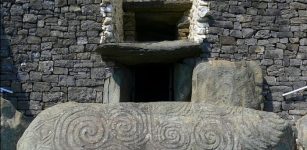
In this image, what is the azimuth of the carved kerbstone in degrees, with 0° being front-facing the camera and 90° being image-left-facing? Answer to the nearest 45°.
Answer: approximately 0°

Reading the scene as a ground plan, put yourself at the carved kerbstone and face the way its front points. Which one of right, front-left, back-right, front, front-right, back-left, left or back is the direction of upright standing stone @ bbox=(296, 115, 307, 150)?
back-left

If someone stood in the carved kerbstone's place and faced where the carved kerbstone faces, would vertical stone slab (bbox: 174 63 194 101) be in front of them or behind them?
behind

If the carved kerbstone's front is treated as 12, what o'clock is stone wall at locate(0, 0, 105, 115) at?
The stone wall is roughly at 5 o'clock from the carved kerbstone.

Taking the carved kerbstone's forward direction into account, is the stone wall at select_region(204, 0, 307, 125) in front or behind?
behind
